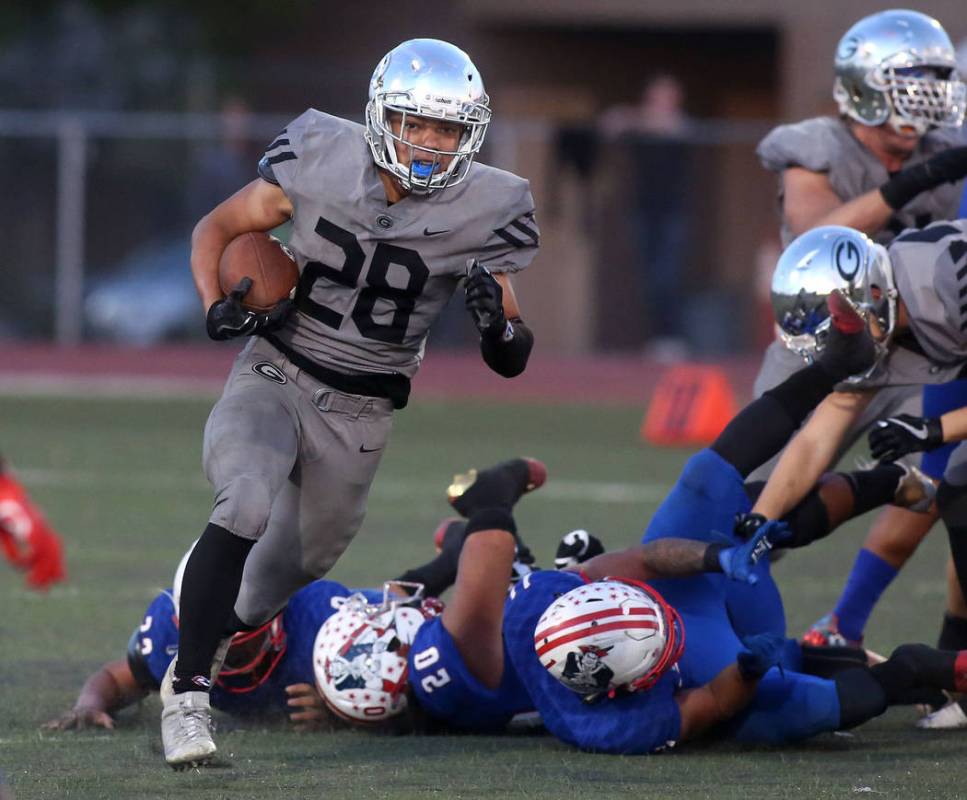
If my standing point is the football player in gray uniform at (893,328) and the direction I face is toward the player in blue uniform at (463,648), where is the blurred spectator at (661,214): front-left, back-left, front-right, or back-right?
back-right

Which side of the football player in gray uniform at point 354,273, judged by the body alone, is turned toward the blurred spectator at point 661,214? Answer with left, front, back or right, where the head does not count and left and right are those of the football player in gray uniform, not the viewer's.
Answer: back

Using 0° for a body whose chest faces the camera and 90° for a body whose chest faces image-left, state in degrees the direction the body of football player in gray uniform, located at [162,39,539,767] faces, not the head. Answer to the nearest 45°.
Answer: approximately 0°

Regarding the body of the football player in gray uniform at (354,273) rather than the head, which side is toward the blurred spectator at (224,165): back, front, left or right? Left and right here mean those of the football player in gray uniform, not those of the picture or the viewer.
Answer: back
